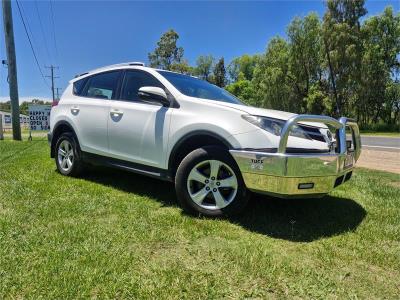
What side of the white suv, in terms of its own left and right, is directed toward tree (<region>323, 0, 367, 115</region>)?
left

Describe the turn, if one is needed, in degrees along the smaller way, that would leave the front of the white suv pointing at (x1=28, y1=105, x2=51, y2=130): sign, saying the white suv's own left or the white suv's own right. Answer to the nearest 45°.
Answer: approximately 180°

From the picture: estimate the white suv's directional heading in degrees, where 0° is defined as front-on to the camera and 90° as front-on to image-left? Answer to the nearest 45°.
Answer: approximately 315°

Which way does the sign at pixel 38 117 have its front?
toward the camera

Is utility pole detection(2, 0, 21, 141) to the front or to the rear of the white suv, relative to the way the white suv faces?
to the rear

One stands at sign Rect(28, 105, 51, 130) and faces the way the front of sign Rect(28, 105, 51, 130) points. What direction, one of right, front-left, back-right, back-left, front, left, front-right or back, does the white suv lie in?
front

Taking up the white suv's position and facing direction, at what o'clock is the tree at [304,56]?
The tree is roughly at 8 o'clock from the white suv.

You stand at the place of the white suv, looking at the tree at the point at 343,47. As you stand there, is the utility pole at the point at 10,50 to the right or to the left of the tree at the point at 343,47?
left

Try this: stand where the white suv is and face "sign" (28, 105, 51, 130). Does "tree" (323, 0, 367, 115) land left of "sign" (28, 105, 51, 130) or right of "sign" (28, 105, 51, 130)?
right

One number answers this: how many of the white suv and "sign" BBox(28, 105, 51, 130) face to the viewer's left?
0

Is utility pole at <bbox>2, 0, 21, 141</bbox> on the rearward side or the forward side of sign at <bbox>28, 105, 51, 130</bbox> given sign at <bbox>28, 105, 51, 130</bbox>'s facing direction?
on the forward side

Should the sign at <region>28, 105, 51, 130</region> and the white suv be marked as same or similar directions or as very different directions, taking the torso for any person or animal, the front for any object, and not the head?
same or similar directions

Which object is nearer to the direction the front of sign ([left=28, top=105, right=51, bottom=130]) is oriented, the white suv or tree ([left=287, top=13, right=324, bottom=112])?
the white suv

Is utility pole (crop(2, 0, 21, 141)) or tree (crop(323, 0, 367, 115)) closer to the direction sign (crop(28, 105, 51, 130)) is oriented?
the utility pole

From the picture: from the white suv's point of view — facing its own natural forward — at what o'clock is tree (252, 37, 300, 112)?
The tree is roughly at 8 o'clock from the white suv.
